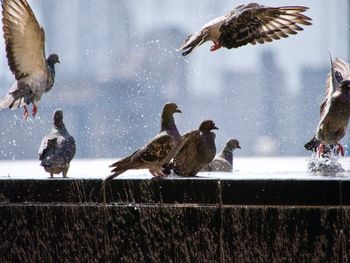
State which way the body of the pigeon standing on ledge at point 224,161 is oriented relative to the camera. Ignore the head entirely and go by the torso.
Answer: to the viewer's right

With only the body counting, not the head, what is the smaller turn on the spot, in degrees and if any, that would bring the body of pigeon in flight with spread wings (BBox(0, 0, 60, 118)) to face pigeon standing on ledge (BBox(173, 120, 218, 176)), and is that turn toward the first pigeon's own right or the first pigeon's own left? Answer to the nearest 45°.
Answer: approximately 45° to the first pigeon's own right

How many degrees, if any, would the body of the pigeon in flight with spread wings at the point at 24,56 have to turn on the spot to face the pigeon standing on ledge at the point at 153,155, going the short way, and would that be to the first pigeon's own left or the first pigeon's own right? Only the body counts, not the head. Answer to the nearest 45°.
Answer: approximately 45° to the first pigeon's own right

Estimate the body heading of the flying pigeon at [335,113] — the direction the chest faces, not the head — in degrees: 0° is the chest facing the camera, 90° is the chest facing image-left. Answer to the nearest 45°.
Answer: approximately 315°

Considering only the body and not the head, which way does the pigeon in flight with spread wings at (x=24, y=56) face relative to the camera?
to the viewer's right

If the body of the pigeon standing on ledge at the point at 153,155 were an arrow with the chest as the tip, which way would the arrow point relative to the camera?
to the viewer's right

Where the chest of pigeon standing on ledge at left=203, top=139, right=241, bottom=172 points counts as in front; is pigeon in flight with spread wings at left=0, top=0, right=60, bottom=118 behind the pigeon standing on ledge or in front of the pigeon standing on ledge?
behind
